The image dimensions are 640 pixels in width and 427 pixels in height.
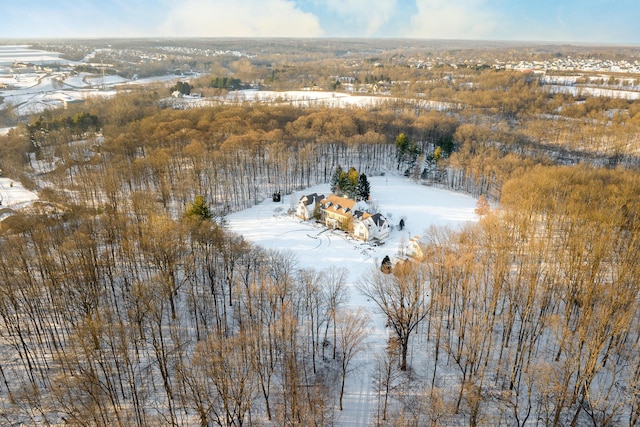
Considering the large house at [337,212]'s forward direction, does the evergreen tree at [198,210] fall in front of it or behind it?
in front

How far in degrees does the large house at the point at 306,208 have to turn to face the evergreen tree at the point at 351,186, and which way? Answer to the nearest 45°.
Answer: approximately 180°

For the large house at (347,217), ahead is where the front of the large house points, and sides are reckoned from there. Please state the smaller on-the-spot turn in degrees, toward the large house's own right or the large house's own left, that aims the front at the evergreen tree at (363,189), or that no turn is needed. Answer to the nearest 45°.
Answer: approximately 135° to the large house's own right

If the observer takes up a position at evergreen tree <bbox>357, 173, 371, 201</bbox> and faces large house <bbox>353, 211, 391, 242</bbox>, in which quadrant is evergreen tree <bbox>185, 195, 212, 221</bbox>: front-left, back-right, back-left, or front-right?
front-right

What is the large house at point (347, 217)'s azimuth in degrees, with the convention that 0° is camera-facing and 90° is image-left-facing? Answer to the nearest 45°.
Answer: approximately 45°

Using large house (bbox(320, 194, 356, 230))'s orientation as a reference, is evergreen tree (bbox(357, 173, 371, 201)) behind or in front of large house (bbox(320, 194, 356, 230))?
behind

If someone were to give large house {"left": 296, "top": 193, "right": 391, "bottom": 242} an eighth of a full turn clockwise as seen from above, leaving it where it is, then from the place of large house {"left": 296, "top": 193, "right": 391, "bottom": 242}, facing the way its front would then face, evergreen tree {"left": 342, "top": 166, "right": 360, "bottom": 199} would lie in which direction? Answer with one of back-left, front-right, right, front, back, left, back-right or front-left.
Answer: right

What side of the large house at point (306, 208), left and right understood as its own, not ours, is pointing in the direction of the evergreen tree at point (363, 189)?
back

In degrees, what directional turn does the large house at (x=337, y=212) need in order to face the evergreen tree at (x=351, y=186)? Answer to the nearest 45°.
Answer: approximately 135° to its right

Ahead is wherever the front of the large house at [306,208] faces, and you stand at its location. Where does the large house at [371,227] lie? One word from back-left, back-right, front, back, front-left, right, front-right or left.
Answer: left
